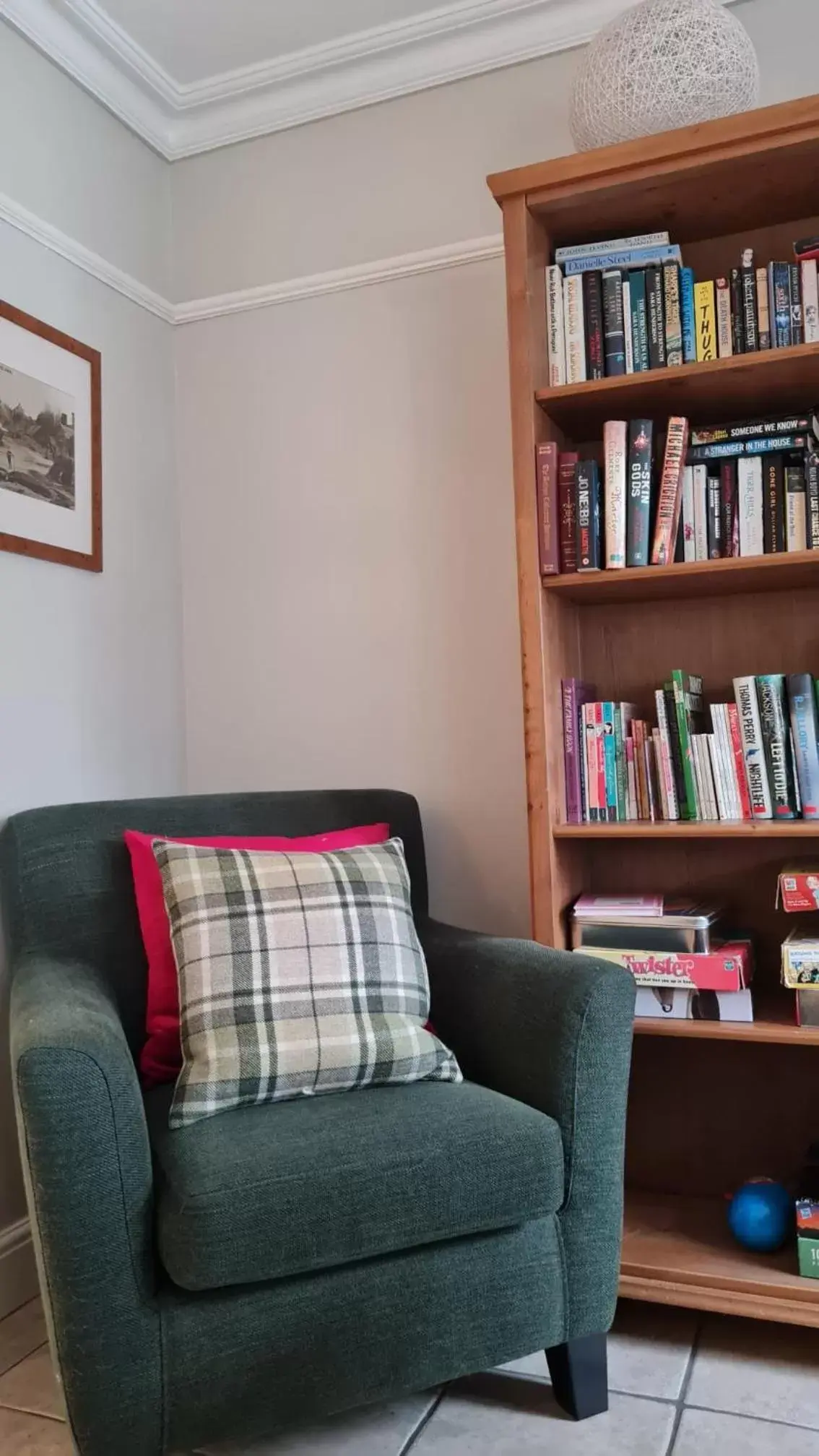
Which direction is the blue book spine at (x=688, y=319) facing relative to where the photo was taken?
toward the camera

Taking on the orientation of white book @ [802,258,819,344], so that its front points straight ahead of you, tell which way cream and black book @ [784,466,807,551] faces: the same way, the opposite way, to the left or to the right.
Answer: the same way

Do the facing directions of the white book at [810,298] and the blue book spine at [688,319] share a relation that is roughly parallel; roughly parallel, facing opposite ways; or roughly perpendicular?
roughly parallel

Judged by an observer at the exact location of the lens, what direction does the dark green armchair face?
facing the viewer and to the right of the viewer

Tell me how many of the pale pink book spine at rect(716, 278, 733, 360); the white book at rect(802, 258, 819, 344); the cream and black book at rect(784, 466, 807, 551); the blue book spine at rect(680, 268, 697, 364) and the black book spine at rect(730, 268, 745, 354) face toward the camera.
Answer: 5

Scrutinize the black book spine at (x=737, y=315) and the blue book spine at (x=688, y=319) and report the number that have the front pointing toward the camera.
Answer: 2

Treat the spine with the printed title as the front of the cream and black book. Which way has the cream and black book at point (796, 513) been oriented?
toward the camera

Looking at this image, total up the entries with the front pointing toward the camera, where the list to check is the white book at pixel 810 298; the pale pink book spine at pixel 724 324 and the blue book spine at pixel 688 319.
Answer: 3

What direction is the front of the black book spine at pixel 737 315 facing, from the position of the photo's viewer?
facing the viewer

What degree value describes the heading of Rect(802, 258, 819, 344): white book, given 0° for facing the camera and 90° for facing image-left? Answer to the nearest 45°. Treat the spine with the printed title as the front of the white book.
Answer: approximately 0°

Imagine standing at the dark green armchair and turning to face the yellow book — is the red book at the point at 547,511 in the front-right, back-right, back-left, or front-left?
front-left
